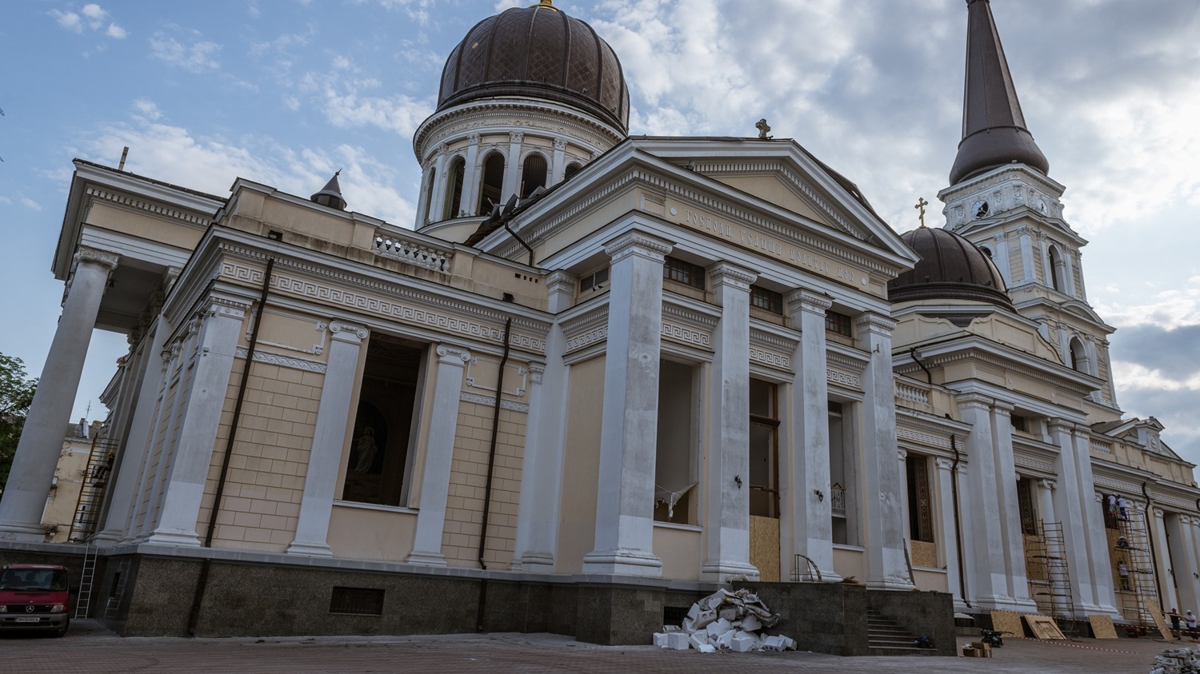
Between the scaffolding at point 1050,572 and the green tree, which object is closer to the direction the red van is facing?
the scaffolding

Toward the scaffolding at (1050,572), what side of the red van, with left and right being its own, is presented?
left

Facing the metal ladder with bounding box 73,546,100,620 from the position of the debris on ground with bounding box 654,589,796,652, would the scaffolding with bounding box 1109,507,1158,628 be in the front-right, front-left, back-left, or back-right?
back-right

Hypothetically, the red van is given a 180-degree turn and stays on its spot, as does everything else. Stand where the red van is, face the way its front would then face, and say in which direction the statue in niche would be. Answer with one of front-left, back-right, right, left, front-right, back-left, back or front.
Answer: front-right

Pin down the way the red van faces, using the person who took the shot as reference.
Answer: facing the viewer

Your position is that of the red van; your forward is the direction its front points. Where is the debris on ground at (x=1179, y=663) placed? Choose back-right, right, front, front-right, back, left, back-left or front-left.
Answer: front-left

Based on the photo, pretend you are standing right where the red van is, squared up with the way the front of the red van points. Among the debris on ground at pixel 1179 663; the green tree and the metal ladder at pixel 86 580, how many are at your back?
2

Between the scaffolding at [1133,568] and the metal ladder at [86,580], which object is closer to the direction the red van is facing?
the scaffolding

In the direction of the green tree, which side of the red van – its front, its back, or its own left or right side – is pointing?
back

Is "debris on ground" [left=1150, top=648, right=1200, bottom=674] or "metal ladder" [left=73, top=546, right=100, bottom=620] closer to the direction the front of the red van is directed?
the debris on ground

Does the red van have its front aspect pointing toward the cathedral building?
no

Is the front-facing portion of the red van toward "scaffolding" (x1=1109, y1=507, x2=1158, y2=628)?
no
